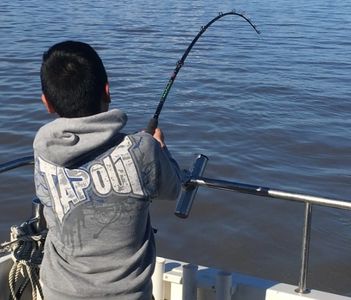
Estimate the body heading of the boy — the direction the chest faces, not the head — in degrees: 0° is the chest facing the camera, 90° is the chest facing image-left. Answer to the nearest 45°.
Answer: approximately 180°

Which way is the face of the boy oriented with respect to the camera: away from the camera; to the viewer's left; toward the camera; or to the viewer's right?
away from the camera
